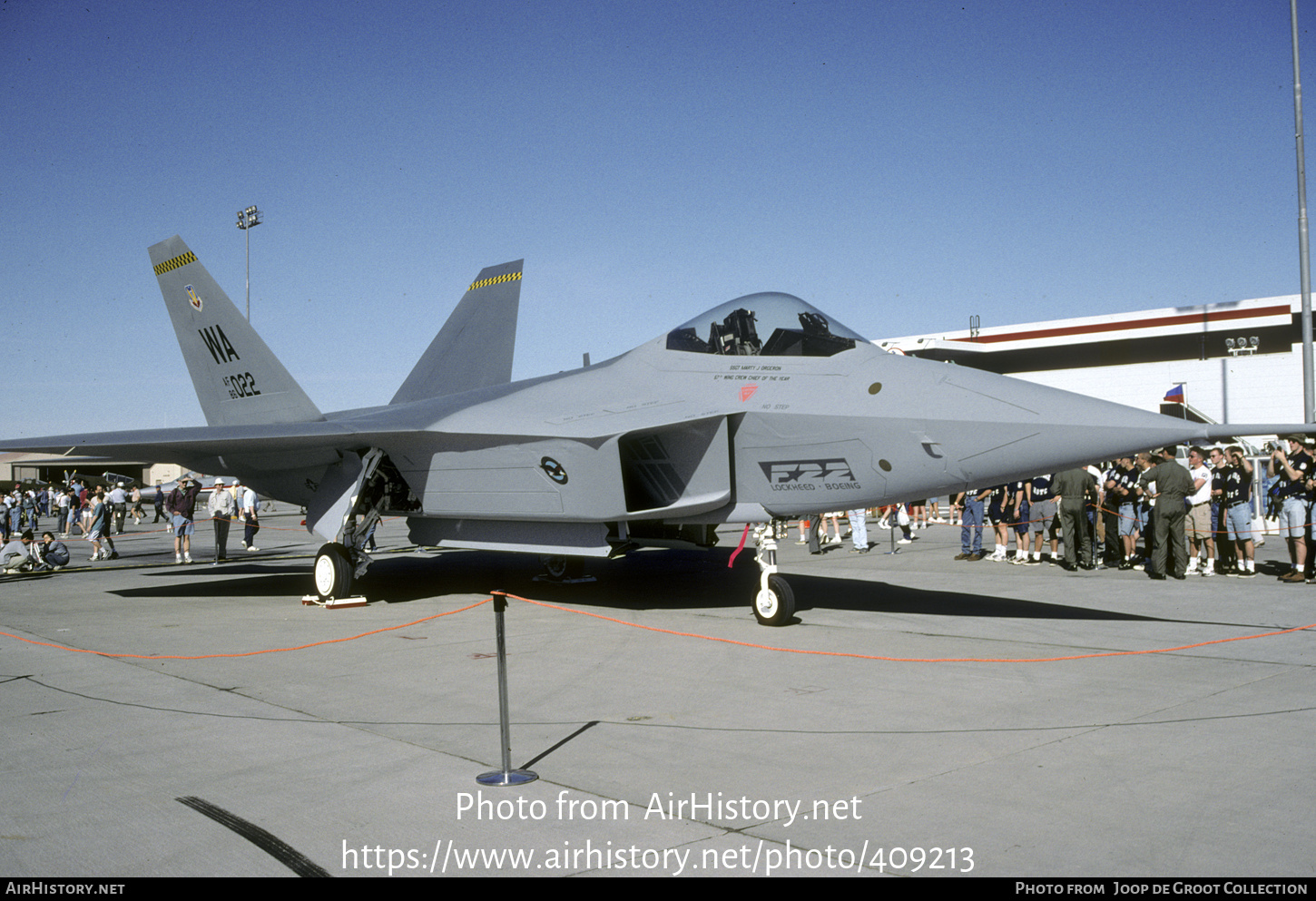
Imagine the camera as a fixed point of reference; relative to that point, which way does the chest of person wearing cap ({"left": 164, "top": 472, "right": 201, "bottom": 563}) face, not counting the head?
toward the camera

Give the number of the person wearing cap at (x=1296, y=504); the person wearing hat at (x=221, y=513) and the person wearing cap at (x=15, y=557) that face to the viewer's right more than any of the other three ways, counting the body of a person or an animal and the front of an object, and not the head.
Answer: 1

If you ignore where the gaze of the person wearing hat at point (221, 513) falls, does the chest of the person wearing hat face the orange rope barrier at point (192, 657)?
yes

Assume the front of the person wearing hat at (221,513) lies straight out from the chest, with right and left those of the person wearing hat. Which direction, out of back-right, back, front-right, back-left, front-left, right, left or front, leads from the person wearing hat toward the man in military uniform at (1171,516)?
front-left

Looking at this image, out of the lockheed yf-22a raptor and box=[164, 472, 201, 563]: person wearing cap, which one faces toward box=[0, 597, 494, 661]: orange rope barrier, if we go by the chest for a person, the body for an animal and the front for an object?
the person wearing cap

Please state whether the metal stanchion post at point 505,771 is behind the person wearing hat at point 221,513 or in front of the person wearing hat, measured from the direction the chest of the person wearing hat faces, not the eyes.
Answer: in front

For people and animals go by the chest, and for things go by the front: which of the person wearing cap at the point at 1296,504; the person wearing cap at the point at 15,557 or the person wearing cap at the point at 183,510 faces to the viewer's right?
the person wearing cap at the point at 15,557

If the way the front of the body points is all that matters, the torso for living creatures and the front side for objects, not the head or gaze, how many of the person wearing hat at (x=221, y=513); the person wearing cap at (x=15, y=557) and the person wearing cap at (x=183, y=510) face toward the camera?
2

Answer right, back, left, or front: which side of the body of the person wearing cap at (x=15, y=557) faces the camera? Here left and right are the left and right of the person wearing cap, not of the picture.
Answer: right

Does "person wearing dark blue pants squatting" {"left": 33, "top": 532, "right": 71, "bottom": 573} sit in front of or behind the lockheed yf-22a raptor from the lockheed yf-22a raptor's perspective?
behind

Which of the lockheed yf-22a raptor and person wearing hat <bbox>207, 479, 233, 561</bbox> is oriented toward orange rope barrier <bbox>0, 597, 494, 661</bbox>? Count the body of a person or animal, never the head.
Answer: the person wearing hat

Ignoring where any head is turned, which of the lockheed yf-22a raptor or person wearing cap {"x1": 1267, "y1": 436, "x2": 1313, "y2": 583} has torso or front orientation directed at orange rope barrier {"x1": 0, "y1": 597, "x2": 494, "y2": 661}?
the person wearing cap

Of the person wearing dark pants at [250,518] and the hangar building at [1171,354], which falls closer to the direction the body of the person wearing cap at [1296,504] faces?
the person wearing dark pants
